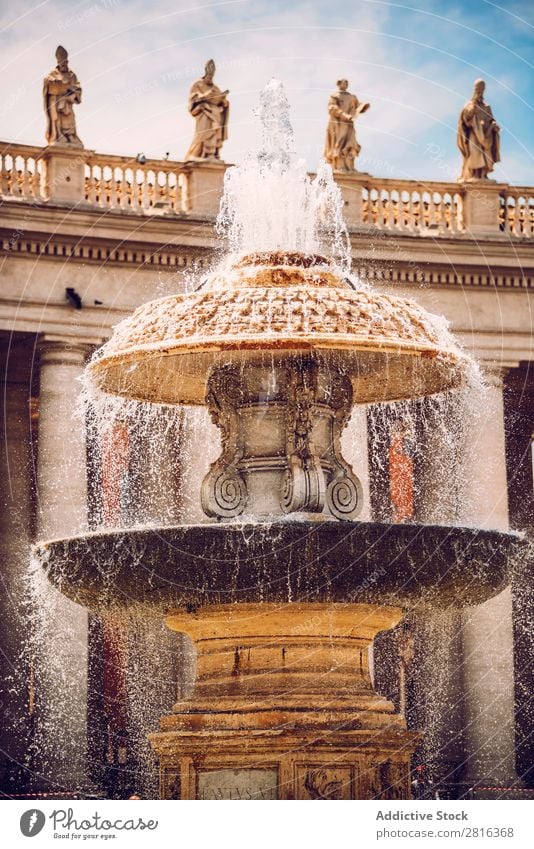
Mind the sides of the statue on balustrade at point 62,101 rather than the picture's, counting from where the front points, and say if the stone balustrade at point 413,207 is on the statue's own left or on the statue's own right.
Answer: on the statue's own left

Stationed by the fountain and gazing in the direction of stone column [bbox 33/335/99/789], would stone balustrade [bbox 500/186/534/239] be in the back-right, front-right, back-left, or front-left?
front-right

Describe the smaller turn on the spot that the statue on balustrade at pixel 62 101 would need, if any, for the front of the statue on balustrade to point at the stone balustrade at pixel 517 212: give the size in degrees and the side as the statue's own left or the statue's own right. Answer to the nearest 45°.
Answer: approximately 45° to the statue's own left

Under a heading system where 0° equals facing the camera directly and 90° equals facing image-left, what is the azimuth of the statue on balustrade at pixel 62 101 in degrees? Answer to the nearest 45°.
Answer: approximately 315°

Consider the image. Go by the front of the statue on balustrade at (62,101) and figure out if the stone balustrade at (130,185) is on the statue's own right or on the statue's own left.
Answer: on the statue's own left
